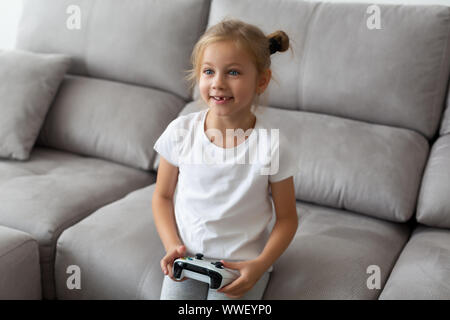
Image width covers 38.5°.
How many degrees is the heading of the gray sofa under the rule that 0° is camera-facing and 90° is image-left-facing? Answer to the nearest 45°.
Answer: approximately 45°
